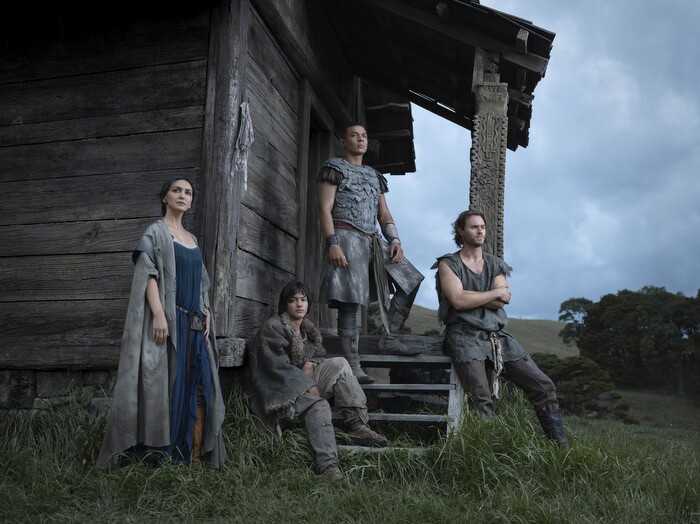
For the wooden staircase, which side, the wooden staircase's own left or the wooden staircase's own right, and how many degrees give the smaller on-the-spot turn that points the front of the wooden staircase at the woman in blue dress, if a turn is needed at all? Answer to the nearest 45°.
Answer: approximately 45° to the wooden staircase's own right

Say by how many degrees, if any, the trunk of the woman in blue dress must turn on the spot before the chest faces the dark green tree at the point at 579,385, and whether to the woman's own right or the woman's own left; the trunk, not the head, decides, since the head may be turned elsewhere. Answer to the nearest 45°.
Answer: approximately 90° to the woman's own left

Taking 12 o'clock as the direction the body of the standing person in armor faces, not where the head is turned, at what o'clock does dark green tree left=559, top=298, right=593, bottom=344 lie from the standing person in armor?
The dark green tree is roughly at 8 o'clock from the standing person in armor.

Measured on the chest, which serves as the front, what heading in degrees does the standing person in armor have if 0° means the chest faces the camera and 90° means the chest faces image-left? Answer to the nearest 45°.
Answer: approximately 315°

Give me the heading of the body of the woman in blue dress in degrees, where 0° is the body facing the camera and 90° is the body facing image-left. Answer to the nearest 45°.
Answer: approximately 315°

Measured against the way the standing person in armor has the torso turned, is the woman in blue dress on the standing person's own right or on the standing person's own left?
on the standing person's own right

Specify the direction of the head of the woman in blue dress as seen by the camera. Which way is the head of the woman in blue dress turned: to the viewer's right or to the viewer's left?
to the viewer's right
